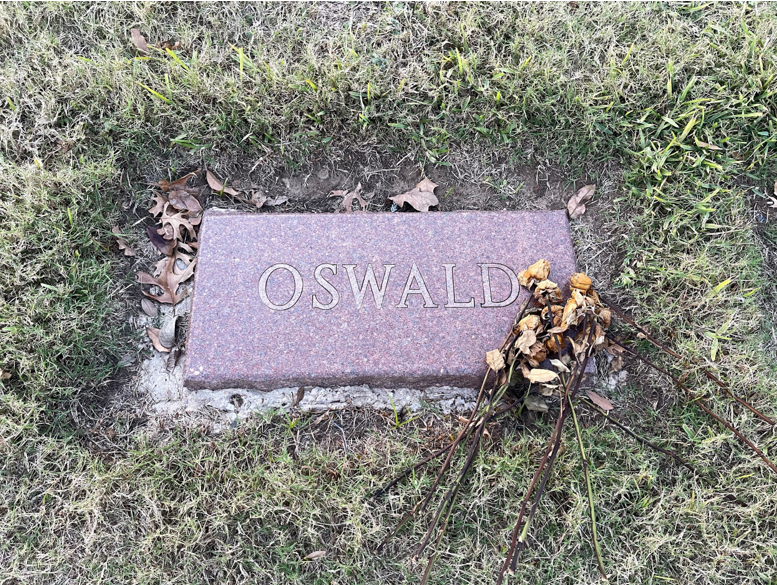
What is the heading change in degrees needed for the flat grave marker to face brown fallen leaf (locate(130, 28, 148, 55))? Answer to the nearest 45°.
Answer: approximately 135° to its right

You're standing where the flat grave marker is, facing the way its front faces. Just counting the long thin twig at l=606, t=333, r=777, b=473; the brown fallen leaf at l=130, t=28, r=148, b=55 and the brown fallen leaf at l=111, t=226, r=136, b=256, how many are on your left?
1

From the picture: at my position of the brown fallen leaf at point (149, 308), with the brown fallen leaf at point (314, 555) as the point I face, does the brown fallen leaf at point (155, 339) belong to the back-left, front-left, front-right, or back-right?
front-right

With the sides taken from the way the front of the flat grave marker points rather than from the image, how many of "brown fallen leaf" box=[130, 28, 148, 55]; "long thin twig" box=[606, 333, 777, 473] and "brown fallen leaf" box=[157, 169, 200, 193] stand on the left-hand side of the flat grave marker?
1

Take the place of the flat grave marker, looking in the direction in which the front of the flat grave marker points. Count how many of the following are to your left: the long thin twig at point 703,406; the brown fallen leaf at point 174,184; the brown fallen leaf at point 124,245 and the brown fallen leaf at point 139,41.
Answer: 1

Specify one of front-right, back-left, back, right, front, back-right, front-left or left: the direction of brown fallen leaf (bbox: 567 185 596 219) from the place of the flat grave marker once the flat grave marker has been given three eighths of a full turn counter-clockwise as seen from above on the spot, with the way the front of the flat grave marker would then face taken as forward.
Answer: front

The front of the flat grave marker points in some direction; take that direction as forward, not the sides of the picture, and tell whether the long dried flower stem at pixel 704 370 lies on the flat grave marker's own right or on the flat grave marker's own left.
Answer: on the flat grave marker's own left

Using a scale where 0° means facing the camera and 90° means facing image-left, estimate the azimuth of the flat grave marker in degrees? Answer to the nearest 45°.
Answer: approximately 0°

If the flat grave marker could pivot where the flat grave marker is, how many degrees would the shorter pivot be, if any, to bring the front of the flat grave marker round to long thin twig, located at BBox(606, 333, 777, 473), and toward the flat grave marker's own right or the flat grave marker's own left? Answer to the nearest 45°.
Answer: approximately 90° to the flat grave marker's own left

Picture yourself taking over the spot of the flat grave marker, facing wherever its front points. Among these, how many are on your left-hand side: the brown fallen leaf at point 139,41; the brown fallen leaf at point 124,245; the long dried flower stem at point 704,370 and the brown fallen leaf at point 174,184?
1
